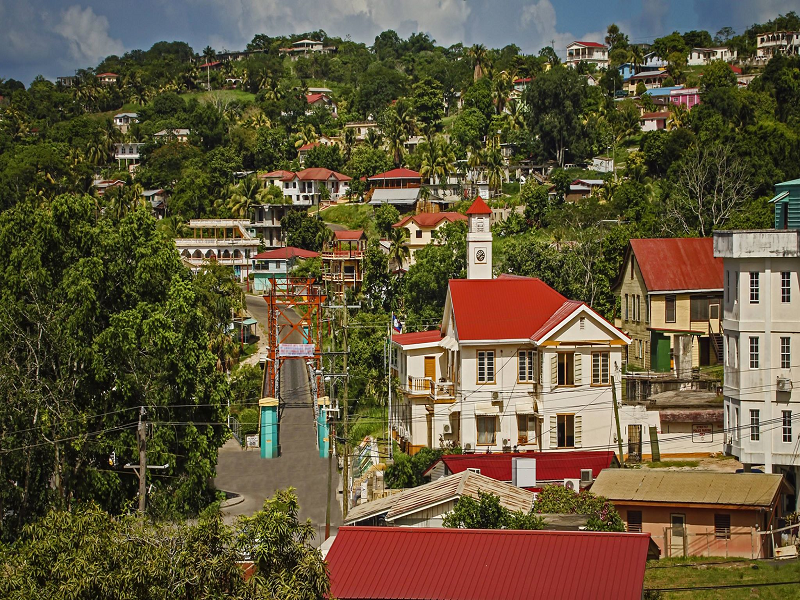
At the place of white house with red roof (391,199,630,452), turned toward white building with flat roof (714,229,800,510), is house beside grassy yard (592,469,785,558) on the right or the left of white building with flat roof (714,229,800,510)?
right

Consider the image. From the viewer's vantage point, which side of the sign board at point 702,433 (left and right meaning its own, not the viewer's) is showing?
front

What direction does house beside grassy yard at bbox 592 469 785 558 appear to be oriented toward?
toward the camera

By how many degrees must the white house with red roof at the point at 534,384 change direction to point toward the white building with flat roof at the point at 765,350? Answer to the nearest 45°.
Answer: approximately 135° to its left

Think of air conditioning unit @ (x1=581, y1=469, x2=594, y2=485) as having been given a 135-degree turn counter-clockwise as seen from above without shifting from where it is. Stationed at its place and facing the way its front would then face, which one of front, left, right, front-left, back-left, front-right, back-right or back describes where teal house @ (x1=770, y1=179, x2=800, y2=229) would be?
front

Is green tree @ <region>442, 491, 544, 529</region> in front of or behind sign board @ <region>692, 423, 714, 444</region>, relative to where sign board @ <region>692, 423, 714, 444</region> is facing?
in front

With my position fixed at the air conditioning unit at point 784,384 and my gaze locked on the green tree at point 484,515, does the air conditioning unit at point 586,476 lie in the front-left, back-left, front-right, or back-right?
front-right

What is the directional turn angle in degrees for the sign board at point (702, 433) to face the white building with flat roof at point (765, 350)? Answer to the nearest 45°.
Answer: approximately 45° to its left

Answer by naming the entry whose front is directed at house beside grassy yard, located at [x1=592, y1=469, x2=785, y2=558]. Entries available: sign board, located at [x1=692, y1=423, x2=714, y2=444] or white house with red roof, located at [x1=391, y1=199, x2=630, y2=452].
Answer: the sign board

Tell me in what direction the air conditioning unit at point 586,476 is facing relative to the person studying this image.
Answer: facing the viewer

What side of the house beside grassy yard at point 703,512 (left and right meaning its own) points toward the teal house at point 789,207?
back

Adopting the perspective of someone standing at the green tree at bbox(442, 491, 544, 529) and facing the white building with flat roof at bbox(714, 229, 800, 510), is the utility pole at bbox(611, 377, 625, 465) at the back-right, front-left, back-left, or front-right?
front-left
